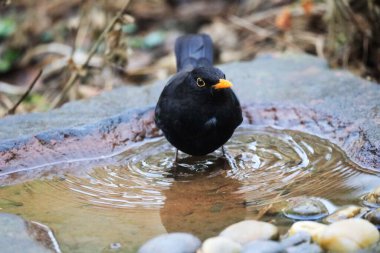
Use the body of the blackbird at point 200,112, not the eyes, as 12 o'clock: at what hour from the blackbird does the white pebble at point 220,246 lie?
The white pebble is roughly at 12 o'clock from the blackbird.

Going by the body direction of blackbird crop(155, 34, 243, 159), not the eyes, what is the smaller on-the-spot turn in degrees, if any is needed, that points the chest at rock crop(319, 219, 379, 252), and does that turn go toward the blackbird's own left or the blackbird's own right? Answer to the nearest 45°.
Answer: approximately 45° to the blackbird's own left

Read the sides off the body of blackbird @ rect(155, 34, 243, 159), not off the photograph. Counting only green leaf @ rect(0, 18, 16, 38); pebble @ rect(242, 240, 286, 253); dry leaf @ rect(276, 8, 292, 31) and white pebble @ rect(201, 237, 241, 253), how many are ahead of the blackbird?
2

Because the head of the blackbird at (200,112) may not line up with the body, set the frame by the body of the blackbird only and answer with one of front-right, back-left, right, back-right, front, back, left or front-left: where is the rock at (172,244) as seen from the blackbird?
front

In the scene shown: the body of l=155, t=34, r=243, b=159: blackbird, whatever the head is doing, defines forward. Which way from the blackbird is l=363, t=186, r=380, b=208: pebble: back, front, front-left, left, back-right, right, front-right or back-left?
front-left

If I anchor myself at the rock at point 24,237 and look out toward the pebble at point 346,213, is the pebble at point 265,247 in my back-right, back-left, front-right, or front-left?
front-right

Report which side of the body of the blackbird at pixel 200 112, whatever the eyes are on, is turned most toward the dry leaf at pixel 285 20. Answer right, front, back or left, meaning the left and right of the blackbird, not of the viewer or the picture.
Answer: back

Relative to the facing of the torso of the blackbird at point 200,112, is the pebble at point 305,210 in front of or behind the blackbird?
in front

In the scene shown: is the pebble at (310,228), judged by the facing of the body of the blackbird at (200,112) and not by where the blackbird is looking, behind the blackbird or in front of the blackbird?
in front

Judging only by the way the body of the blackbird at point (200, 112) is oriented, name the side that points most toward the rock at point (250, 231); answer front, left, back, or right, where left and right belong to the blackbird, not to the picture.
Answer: front

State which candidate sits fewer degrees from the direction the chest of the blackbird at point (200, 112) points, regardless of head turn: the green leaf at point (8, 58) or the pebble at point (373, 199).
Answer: the pebble

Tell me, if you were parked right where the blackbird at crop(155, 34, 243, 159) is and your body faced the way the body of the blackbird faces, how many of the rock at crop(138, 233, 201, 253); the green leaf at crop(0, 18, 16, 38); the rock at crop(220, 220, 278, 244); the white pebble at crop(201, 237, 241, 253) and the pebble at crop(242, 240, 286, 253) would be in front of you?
4

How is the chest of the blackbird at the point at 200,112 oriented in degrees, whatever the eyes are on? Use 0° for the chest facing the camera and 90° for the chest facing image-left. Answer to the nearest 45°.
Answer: approximately 0°

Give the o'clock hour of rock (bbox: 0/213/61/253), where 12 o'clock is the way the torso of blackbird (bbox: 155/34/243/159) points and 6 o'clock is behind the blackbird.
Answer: The rock is roughly at 1 o'clock from the blackbird.

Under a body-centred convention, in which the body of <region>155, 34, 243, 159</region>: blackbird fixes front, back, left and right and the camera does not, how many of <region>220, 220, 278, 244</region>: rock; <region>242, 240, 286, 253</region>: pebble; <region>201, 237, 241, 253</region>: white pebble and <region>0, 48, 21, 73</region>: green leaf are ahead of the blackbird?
3

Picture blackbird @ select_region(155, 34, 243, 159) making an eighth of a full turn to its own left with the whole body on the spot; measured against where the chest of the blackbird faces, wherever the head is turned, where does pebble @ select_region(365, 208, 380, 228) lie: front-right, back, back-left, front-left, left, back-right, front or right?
front

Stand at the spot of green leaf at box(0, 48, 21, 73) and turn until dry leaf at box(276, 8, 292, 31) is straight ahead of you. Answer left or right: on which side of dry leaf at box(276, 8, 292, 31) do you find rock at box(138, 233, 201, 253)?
right
